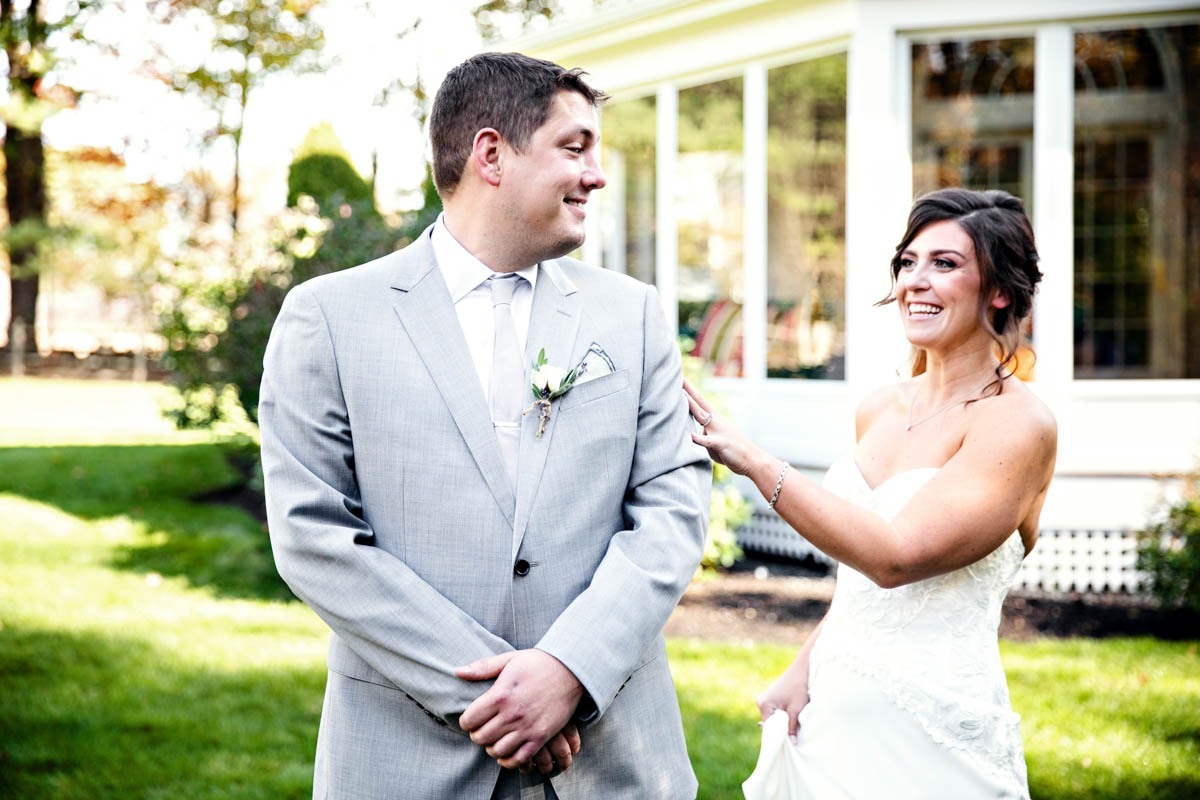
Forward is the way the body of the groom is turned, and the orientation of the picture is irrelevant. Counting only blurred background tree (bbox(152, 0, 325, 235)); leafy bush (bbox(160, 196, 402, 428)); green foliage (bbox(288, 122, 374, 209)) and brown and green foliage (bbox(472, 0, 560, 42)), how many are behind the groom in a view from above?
4

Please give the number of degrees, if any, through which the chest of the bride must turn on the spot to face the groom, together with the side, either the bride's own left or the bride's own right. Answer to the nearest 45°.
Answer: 0° — they already face them

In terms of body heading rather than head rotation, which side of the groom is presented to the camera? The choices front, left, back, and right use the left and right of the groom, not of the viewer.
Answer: front

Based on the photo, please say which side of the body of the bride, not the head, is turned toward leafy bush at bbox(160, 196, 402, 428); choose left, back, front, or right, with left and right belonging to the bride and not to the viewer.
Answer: right

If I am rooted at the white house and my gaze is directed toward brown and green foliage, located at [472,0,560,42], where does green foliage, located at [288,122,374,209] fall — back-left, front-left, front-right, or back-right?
front-left

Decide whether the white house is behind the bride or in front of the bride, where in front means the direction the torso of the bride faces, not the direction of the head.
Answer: behind

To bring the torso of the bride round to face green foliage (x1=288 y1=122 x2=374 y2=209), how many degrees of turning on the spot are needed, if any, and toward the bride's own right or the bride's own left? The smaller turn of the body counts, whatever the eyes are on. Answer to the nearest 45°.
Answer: approximately 90° to the bride's own right

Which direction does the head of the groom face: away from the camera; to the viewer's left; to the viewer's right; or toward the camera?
to the viewer's right

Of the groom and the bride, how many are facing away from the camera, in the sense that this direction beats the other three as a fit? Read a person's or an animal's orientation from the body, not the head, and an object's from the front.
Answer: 0

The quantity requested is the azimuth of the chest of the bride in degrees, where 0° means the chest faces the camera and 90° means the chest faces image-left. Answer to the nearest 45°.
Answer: approximately 45°

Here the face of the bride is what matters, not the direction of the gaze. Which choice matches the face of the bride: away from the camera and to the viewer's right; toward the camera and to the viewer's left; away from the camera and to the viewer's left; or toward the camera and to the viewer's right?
toward the camera and to the viewer's left

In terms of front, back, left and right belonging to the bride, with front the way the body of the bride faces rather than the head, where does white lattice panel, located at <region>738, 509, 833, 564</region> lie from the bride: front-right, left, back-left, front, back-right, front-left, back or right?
back-right

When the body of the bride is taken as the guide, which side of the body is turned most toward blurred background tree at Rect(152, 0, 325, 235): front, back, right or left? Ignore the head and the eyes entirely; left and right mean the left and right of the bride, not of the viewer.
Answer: right
